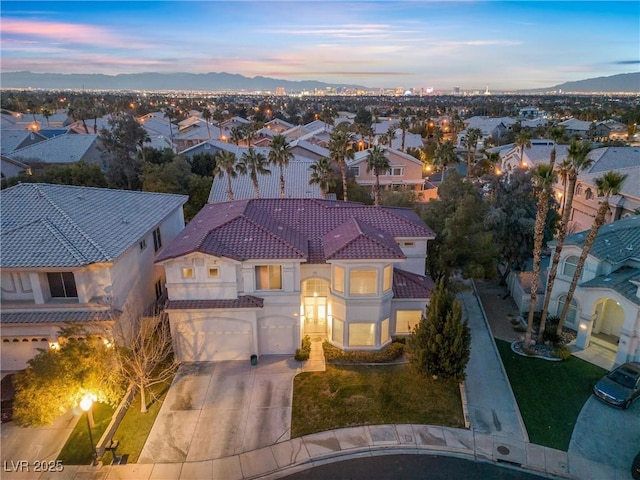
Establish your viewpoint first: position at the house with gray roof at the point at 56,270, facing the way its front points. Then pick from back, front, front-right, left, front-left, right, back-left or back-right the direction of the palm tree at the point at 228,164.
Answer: back-left

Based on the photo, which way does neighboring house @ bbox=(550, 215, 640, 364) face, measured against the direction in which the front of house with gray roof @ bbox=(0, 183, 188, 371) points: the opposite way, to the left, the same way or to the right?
to the right

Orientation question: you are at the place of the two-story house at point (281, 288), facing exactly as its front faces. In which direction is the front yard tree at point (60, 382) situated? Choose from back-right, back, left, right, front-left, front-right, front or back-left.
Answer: front-right

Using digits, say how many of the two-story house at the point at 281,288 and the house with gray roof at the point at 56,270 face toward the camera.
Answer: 2

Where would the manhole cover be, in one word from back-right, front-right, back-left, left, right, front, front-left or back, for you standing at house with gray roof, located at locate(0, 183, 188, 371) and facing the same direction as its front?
front-left

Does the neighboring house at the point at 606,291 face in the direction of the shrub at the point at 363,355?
no

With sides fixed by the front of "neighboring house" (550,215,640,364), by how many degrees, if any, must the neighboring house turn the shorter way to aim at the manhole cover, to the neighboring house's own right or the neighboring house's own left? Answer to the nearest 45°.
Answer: approximately 45° to the neighboring house's own left

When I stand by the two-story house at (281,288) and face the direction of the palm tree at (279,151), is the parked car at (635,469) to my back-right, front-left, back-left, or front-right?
back-right

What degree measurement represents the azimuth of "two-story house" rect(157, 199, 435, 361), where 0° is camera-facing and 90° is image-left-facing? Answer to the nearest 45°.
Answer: approximately 0°

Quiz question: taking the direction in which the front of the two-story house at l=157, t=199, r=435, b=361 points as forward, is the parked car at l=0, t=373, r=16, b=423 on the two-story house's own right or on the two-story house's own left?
on the two-story house's own right

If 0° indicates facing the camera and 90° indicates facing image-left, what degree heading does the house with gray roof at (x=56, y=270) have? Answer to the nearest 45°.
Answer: approximately 0°

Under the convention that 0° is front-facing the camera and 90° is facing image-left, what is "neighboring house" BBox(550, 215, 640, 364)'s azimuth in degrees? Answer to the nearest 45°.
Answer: approximately 45°

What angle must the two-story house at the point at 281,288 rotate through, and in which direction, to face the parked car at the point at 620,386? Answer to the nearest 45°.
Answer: approximately 90° to its left
